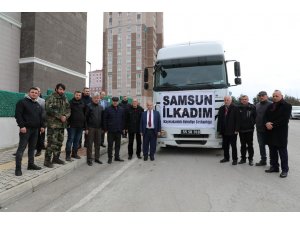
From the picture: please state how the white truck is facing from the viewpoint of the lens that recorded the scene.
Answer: facing the viewer

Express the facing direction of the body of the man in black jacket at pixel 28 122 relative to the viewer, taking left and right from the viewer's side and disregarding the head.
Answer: facing the viewer and to the right of the viewer

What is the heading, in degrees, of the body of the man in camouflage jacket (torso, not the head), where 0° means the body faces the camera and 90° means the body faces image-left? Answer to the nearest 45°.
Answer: approximately 315°

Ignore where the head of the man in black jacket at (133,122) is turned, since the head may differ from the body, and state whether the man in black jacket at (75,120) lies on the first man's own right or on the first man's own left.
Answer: on the first man's own right

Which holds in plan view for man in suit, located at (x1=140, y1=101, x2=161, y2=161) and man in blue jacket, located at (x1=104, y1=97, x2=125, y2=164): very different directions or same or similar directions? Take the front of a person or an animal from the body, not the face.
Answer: same or similar directions

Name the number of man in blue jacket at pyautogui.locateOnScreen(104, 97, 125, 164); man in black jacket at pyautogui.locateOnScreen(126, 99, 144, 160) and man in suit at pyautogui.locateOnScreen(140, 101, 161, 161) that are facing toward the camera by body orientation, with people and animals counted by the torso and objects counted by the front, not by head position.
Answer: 3

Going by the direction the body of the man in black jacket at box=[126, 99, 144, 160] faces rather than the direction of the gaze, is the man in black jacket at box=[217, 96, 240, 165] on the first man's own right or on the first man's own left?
on the first man's own left

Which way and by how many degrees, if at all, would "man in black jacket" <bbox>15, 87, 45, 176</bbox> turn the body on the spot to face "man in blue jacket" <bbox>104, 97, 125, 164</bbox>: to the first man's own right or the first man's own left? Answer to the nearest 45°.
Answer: approximately 45° to the first man's own left

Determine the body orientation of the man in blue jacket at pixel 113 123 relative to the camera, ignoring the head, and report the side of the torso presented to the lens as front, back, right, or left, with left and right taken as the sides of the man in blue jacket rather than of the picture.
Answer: front

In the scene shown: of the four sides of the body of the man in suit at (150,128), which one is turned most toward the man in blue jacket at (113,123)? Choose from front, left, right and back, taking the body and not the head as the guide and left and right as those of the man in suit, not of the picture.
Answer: right
